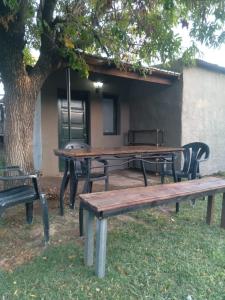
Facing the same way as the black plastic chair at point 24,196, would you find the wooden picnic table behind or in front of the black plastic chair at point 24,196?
in front

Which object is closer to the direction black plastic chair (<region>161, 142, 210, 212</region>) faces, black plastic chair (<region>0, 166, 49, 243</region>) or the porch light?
the black plastic chair

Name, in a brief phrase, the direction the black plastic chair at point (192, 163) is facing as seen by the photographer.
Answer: facing the viewer and to the left of the viewer

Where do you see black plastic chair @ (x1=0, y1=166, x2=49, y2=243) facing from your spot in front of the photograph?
facing away from the viewer and to the right of the viewer

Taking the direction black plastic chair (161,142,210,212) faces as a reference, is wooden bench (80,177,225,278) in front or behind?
in front

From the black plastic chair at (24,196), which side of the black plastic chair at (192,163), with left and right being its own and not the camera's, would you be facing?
front
